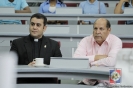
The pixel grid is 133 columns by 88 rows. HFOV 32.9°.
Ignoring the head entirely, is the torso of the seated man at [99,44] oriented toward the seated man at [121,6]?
no

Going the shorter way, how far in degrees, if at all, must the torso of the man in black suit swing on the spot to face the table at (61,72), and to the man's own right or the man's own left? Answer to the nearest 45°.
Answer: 0° — they already face it

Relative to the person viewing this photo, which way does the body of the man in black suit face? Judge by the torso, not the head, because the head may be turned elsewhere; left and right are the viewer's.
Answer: facing the viewer

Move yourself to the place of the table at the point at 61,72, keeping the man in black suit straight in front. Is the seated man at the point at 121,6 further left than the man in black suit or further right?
right

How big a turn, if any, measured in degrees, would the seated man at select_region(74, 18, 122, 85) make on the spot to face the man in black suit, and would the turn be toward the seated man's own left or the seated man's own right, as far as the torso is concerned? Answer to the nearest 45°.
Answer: approximately 45° to the seated man's own right

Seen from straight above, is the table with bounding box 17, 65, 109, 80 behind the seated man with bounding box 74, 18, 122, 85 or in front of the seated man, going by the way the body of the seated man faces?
in front

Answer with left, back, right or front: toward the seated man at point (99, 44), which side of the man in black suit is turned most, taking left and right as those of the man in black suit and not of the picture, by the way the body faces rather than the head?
left

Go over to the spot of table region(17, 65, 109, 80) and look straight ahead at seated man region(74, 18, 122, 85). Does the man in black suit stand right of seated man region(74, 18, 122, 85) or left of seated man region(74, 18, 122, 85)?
left

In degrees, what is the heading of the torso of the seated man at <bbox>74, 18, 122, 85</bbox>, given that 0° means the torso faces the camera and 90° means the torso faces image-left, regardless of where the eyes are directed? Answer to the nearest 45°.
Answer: approximately 45°

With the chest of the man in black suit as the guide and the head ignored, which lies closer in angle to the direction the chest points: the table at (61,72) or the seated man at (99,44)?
the table

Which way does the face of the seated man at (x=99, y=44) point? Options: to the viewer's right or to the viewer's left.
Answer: to the viewer's left

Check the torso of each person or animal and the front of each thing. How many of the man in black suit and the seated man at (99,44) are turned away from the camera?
0
